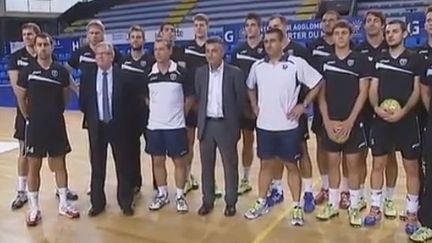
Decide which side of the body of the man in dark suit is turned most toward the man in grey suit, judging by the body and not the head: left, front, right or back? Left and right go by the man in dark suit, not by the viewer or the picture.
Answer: left

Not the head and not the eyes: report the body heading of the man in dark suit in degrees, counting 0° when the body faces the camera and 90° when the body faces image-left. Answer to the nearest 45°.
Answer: approximately 0°
